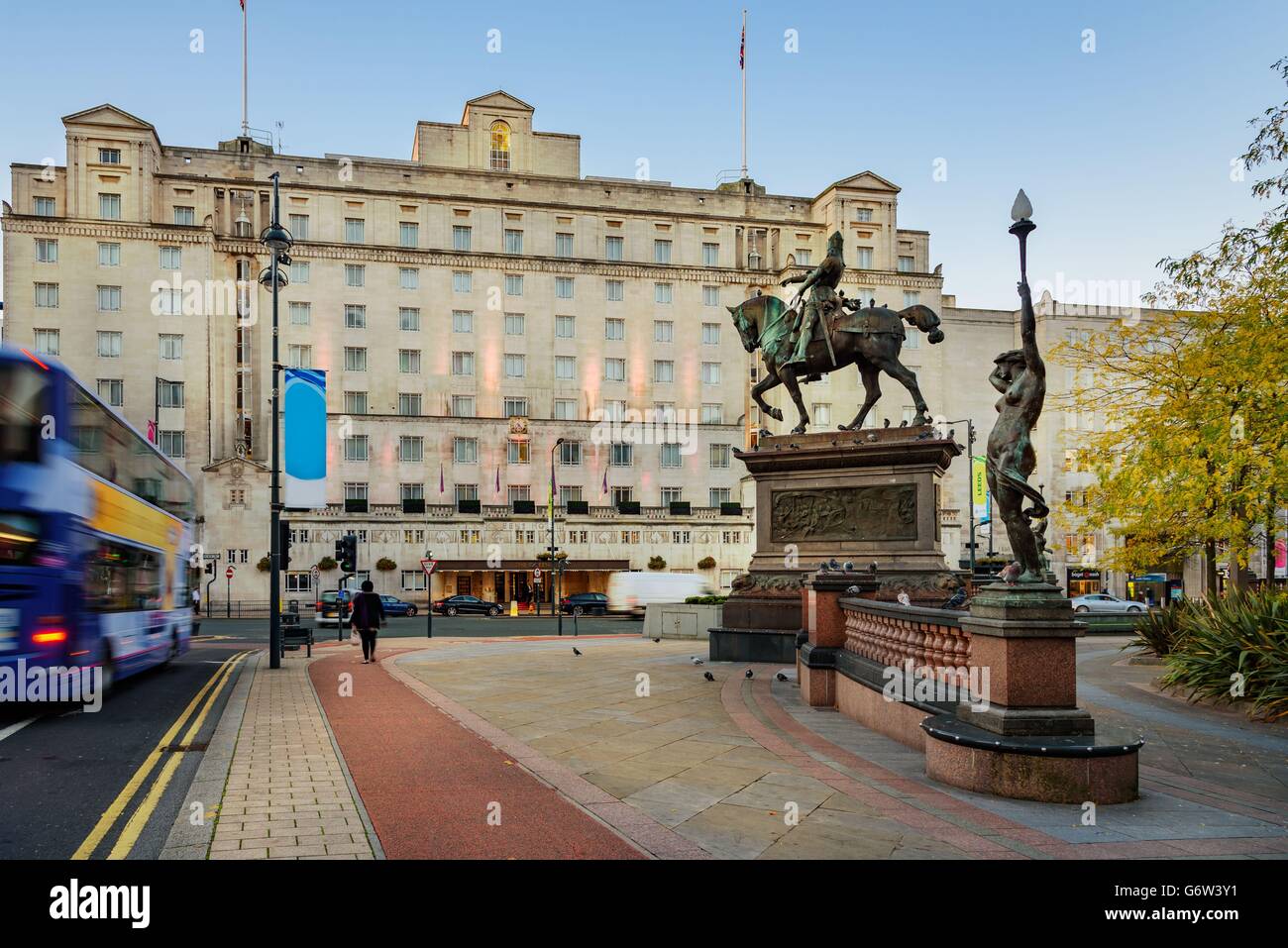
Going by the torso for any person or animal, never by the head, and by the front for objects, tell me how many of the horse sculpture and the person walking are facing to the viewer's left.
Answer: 1

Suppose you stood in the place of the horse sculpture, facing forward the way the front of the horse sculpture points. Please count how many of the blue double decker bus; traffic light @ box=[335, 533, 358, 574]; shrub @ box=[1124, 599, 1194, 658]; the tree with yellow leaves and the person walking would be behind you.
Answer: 2

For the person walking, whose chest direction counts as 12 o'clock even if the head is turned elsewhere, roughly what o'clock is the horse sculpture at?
The horse sculpture is roughly at 4 o'clock from the person walking.

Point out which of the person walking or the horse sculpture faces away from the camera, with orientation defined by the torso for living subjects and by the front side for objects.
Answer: the person walking

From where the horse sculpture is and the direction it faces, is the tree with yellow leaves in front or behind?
behind

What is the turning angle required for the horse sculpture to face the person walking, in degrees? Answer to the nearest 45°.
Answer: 0° — it already faces them

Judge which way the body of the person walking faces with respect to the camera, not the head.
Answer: away from the camera

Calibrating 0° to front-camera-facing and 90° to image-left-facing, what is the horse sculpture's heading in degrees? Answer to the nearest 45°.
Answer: approximately 90°

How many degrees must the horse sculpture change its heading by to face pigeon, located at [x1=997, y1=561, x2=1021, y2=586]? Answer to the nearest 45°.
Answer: approximately 90° to its left

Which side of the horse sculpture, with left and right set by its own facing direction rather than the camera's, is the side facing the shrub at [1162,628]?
back

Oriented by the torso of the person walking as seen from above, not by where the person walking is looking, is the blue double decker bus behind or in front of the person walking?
behind
